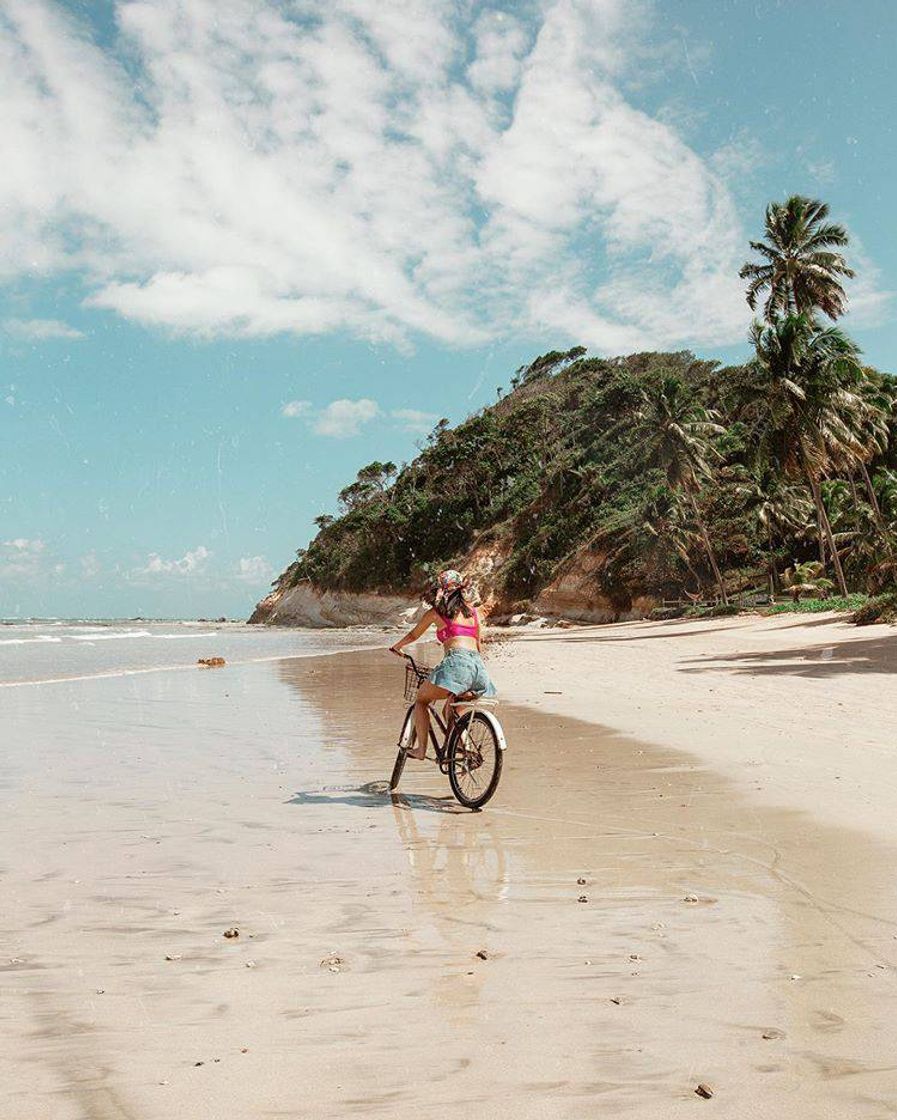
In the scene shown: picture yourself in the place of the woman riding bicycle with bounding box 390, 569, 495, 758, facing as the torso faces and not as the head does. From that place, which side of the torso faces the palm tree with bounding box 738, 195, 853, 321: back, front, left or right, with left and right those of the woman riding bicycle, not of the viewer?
right

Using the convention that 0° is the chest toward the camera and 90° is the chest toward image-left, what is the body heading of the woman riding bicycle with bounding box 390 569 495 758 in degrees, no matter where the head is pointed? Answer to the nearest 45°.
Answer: approximately 135°

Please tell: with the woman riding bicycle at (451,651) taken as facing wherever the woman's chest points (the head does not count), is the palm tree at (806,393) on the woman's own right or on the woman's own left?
on the woman's own right
